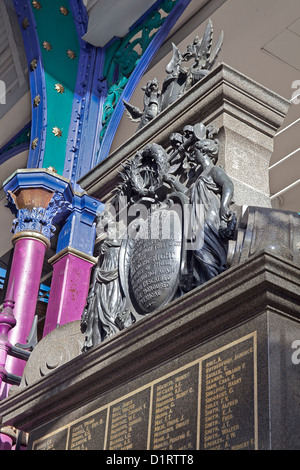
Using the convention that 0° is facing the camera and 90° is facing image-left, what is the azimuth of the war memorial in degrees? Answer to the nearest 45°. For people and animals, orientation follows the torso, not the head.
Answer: approximately 45°
